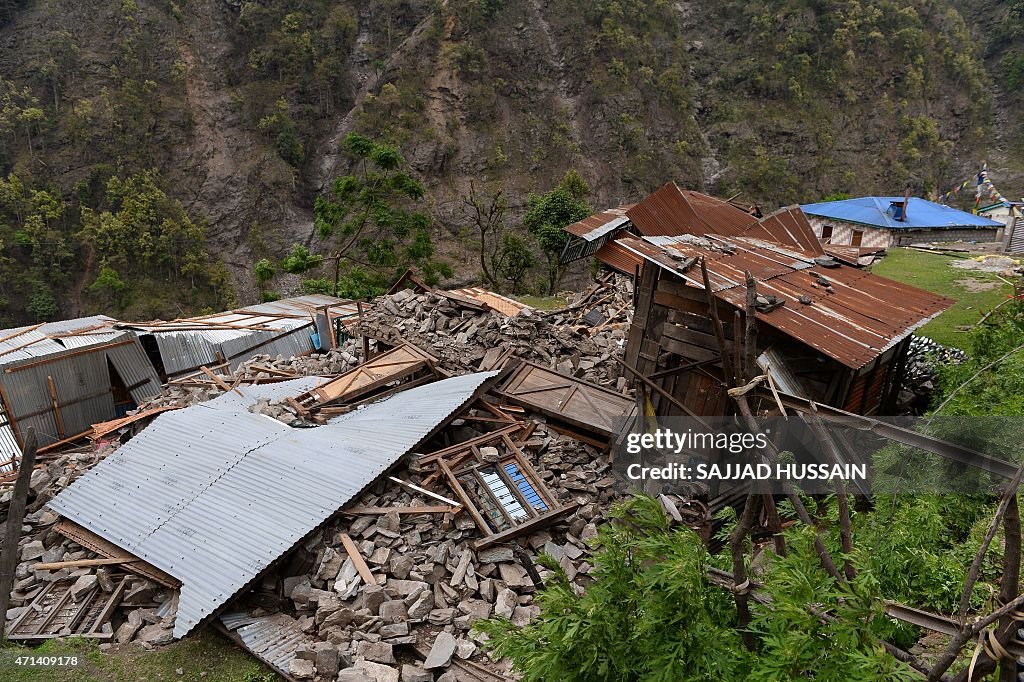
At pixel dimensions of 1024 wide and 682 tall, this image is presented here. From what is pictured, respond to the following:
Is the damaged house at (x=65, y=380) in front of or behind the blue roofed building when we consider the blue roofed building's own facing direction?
in front

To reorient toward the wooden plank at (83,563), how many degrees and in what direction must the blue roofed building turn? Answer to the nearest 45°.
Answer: approximately 45° to its left

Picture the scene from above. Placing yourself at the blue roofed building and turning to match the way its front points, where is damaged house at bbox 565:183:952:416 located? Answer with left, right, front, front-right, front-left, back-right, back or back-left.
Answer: front-left

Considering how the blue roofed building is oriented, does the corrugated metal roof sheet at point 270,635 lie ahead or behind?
ahead

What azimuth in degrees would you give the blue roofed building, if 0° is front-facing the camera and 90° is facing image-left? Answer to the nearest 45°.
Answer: approximately 45°

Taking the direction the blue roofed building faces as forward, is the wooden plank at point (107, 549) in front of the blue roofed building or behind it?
in front

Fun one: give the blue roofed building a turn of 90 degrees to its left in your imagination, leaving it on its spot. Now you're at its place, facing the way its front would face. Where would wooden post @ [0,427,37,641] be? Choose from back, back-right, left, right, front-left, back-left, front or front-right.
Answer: front-right

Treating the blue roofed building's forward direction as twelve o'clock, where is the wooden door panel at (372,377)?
The wooden door panel is roughly at 11 o'clock from the blue roofed building.
